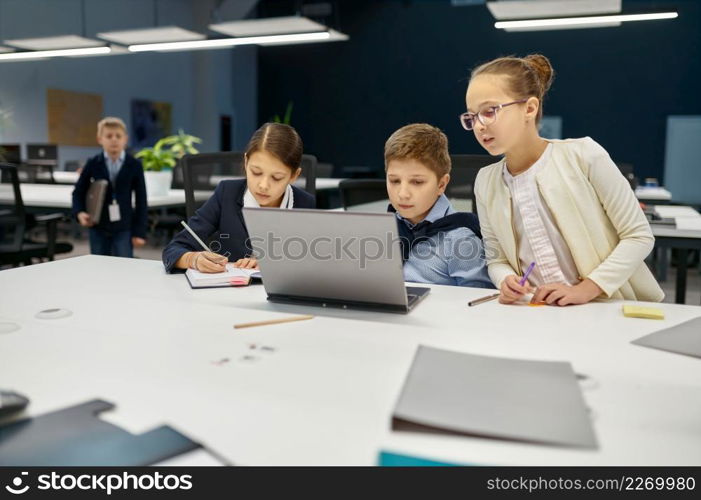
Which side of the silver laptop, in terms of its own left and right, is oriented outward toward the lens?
back

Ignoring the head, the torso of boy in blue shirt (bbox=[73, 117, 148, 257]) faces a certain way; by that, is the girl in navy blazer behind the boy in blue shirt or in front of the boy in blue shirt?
in front

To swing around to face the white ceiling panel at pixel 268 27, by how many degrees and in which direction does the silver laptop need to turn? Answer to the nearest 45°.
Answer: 0° — it already faces it

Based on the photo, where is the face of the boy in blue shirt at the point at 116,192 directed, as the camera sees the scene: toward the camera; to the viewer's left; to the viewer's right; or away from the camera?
toward the camera

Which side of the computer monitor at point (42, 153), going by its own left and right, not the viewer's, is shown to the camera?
front

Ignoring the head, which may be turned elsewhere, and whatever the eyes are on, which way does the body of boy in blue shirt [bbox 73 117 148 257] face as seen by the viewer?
toward the camera

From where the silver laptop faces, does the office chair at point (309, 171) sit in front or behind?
in front

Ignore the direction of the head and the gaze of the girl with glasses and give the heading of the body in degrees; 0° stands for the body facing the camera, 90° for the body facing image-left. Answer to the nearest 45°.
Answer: approximately 45°

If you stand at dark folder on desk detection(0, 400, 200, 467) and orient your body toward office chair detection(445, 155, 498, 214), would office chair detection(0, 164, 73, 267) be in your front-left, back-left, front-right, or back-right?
front-left
